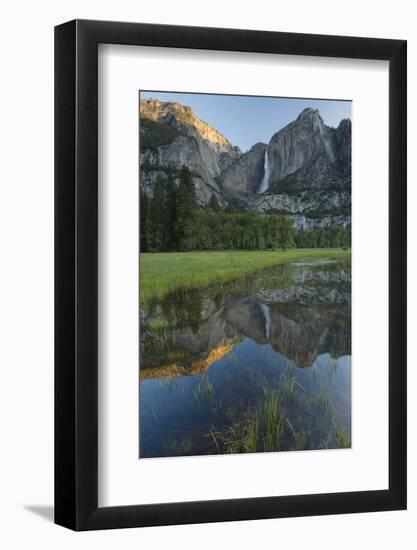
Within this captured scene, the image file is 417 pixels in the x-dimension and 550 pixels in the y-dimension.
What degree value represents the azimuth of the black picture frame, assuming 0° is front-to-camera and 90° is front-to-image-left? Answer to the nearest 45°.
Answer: approximately 315°
